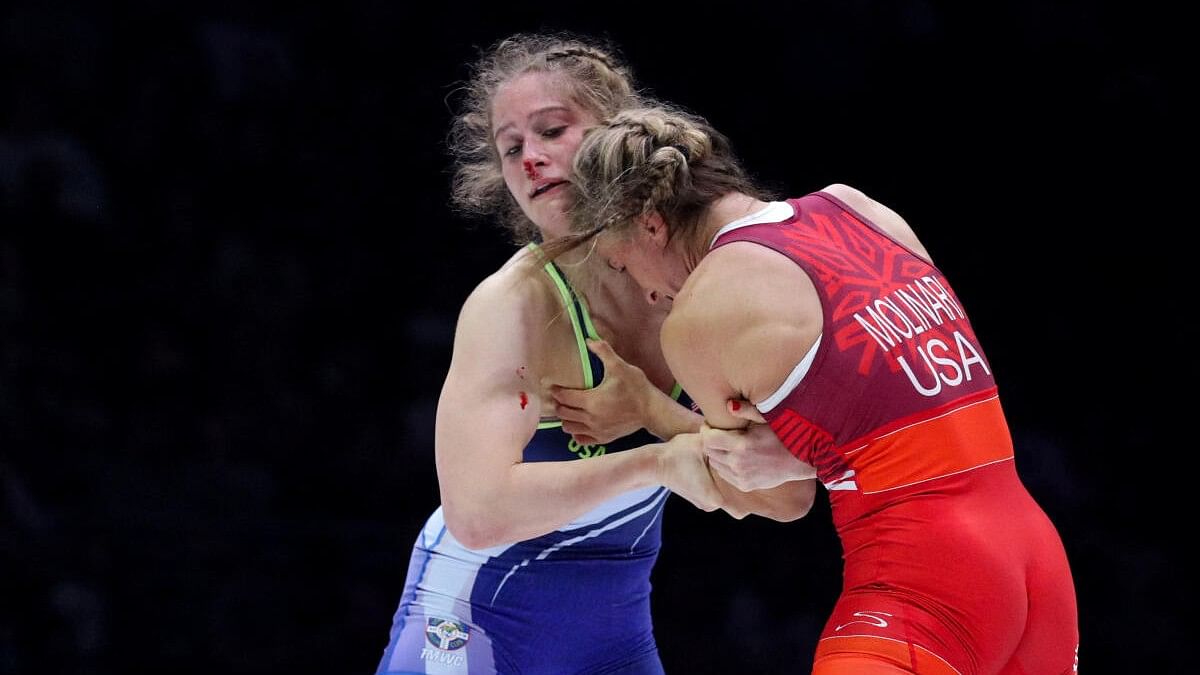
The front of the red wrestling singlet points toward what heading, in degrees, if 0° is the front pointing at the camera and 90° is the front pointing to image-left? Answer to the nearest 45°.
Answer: approximately 135°
